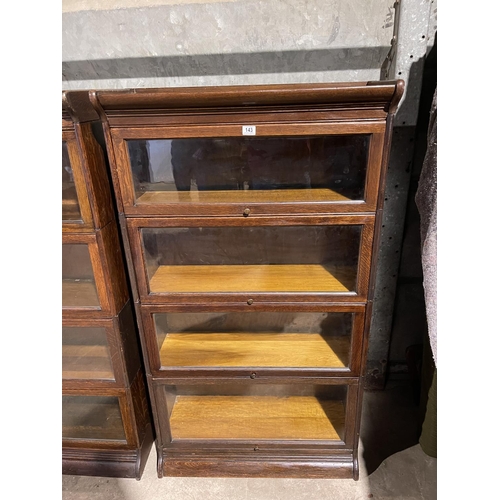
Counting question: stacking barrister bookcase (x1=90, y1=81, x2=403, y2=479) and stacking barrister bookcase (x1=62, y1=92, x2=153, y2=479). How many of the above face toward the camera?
2

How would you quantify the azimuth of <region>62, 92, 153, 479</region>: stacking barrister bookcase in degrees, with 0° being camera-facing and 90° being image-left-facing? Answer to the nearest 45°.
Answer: approximately 0°
